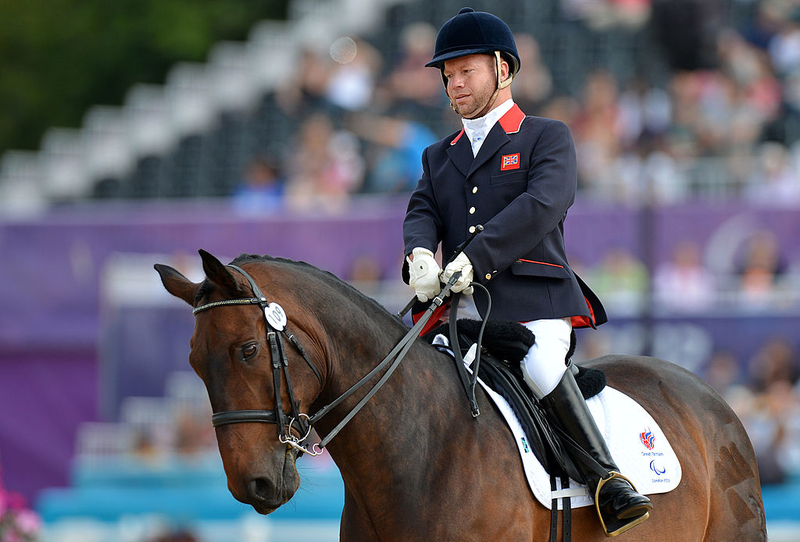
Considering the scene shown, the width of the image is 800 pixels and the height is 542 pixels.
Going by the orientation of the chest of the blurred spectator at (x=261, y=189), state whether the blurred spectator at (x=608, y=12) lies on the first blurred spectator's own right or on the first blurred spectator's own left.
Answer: on the first blurred spectator's own left

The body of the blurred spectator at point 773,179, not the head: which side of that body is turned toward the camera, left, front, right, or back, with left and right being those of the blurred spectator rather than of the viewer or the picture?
front

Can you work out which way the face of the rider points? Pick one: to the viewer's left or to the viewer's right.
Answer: to the viewer's left

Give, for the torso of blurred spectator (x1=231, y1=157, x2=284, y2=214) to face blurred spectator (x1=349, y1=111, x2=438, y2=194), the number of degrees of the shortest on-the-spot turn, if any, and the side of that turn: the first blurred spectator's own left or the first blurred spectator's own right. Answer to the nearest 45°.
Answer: approximately 90° to the first blurred spectator's own left

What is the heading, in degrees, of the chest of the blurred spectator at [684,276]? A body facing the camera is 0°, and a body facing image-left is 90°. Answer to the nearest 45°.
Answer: approximately 0°

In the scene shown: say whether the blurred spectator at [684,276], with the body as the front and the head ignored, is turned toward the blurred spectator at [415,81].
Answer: no

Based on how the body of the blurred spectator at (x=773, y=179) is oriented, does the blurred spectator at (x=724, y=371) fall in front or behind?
in front

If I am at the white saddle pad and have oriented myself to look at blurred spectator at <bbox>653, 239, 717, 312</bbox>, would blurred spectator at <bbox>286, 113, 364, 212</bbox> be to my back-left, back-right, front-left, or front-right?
front-left

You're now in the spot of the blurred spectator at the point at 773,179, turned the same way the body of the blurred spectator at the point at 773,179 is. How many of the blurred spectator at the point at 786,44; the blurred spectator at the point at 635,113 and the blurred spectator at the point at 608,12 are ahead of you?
0

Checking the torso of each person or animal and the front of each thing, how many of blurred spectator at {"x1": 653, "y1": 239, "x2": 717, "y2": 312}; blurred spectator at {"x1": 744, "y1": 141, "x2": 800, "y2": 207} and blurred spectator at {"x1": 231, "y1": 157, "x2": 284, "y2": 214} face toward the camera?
3

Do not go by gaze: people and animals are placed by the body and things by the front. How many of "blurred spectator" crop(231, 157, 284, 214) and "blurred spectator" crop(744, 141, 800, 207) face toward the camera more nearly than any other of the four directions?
2

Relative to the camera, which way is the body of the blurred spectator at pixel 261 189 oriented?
toward the camera

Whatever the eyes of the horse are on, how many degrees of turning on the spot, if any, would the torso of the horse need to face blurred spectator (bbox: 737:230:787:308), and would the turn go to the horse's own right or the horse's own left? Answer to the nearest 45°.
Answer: approximately 180°

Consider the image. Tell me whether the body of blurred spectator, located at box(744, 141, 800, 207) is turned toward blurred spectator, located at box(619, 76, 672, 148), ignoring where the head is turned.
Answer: no

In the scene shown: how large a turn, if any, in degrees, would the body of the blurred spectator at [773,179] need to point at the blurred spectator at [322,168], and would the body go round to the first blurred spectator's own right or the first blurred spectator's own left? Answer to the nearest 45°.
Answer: approximately 90° to the first blurred spectator's own right
